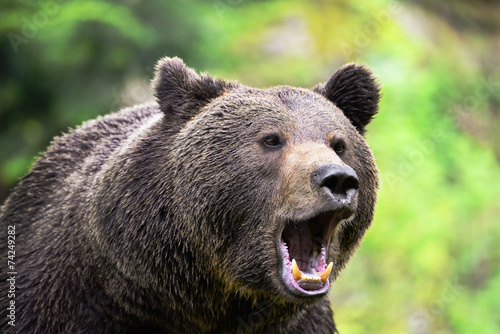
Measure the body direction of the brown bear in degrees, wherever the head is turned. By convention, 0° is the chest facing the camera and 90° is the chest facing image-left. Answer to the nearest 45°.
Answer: approximately 315°
